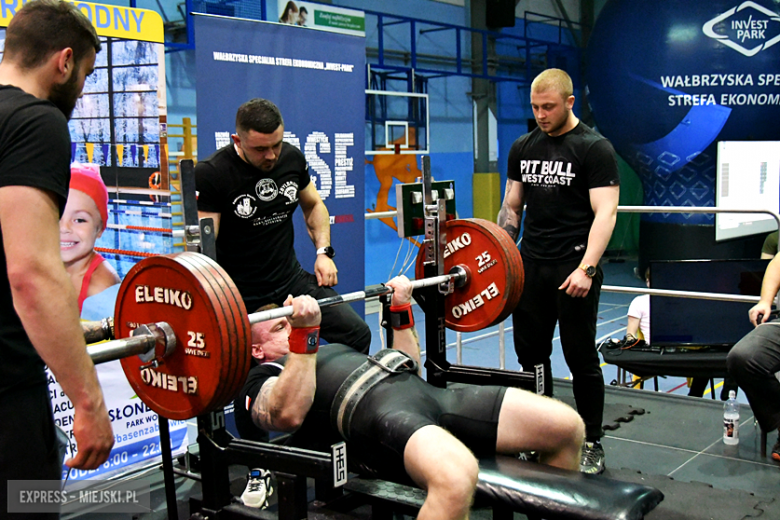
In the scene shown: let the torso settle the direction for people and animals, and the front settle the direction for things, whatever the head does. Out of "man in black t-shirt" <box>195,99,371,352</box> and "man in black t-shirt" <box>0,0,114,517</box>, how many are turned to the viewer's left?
0

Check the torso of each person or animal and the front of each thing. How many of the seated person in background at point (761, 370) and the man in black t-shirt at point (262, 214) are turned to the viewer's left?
1

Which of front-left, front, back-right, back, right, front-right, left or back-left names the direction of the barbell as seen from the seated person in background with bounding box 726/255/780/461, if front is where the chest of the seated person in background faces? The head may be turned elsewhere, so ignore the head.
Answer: front-left

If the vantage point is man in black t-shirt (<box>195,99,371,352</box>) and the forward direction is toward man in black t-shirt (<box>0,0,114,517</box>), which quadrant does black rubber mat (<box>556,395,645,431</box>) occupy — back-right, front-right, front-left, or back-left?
back-left

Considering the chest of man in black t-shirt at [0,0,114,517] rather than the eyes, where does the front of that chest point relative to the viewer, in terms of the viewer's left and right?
facing away from the viewer and to the right of the viewer

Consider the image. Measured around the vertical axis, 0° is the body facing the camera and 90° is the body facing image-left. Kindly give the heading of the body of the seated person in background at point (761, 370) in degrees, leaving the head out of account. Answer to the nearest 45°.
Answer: approximately 90°

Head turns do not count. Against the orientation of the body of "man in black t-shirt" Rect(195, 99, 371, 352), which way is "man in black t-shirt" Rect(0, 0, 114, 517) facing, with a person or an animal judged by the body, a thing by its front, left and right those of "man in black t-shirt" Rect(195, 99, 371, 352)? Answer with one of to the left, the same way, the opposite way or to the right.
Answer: to the left

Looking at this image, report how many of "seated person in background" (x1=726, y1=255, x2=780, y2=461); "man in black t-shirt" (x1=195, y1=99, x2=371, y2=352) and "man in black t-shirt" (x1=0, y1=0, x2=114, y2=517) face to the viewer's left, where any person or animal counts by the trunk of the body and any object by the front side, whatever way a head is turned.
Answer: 1

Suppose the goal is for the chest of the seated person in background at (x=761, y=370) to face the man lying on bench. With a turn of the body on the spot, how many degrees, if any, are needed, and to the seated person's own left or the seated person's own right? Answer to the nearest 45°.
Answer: approximately 45° to the seated person's own left

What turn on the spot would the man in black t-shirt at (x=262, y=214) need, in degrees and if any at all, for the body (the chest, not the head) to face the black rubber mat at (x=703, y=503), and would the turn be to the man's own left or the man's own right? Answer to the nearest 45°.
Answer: approximately 45° to the man's own left
